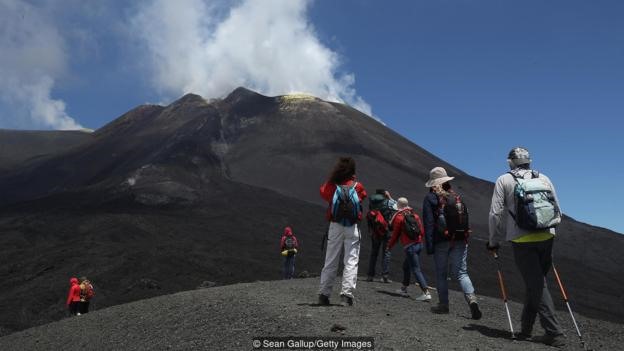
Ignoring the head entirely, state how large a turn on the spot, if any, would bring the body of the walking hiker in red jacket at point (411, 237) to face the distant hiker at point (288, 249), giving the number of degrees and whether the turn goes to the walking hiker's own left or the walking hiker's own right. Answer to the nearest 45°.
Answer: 0° — they already face them

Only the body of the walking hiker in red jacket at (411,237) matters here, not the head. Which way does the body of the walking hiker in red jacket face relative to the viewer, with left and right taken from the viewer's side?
facing away from the viewer and to the left of the viewer

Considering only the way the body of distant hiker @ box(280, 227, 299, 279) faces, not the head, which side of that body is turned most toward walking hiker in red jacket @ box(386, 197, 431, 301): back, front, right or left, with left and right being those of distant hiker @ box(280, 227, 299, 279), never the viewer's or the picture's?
back

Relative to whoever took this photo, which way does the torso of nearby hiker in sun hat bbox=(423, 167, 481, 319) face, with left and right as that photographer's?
facing away from the viewer and to the left of the viewer

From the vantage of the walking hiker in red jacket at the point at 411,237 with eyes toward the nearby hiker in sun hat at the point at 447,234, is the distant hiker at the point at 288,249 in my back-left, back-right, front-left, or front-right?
back-right

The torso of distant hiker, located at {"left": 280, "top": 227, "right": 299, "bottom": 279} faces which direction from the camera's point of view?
away from the camera

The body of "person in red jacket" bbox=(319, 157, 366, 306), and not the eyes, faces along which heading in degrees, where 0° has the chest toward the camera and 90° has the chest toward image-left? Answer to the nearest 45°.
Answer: approximately 180°

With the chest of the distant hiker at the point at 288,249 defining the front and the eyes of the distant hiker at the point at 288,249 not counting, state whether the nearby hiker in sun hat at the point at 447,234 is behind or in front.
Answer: behind

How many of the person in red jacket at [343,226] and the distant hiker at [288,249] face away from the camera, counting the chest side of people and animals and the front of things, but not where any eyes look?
2
